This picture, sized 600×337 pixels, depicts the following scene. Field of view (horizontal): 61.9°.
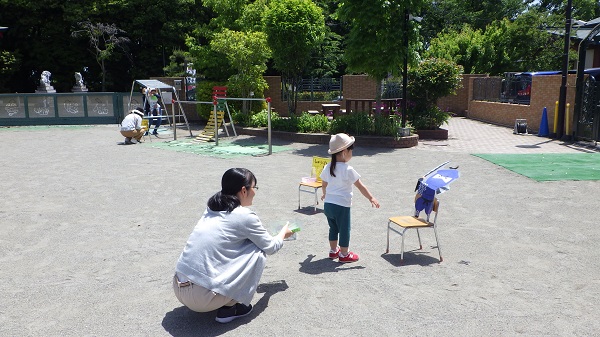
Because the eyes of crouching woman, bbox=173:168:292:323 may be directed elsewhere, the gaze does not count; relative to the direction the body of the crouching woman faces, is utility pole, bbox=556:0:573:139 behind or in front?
in front

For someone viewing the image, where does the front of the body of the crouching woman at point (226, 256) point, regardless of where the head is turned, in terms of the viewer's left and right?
facing away from the viewer and to the right of the viewer

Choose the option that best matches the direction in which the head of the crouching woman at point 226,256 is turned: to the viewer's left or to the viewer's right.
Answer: to the viewer's right

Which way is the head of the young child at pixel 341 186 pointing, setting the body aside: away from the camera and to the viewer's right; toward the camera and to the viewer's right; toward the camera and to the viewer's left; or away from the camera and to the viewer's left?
away from the camera and to the viewer's right

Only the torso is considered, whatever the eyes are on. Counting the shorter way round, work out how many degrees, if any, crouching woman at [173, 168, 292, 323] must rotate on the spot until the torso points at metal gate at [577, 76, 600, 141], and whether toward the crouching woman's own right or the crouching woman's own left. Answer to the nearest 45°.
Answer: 0° — they already face it

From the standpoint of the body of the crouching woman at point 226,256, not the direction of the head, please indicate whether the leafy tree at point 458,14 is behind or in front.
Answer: in front

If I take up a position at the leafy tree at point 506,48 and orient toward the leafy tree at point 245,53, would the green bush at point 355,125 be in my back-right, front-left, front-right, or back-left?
front-left

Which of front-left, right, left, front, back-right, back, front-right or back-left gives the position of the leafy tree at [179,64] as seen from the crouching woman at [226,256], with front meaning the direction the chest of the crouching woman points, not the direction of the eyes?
front-left

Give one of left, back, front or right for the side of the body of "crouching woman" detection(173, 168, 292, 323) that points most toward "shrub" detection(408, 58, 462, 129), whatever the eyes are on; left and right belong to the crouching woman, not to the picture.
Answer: front

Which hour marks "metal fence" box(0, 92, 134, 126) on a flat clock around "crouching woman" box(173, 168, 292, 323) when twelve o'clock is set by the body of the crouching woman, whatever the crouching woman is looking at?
The metal fence is roughly at 10 o'clock from the crouching woman.

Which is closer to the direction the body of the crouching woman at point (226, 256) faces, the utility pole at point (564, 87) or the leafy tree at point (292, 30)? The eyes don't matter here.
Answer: the utility pole
